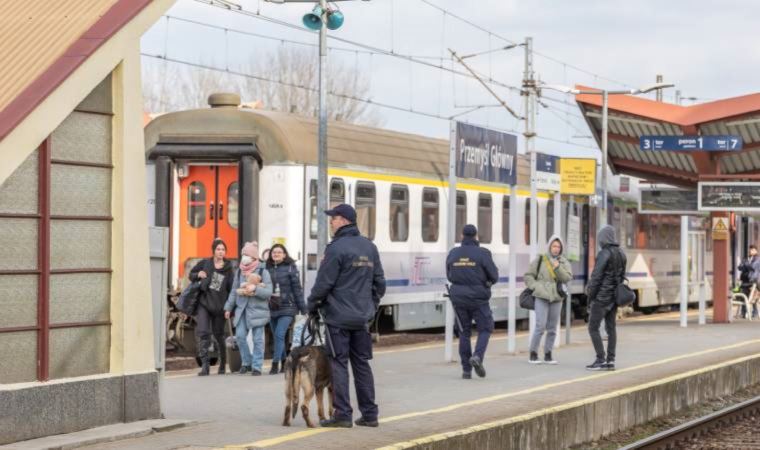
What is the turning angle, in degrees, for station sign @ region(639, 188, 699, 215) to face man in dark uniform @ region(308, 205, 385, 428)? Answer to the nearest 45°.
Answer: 0° — it already faces them

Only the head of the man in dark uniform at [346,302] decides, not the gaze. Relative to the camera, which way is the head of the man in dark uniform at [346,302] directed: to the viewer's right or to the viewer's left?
to the viewer's left

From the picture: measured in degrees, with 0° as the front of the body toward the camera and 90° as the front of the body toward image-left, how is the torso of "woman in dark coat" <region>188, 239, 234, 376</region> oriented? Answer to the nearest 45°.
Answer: approximately 0°

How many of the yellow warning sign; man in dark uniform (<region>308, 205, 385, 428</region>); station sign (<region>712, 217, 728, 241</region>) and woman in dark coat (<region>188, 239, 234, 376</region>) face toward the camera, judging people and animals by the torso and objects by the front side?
3

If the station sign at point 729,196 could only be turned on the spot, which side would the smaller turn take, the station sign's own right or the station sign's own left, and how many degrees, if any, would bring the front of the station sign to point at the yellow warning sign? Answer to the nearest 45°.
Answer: approximately 45° to the station sign's own right

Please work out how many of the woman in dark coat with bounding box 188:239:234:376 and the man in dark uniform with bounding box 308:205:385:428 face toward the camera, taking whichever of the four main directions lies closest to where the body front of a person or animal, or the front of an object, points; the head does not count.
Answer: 1

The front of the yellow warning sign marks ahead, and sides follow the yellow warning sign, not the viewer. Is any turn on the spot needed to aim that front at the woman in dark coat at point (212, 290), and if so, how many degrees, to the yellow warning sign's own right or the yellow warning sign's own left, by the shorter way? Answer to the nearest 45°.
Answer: approximately 45° to the yellow warning sign's own right

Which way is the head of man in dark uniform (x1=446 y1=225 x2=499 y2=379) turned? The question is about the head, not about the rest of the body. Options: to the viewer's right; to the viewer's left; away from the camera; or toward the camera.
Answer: away from the camera

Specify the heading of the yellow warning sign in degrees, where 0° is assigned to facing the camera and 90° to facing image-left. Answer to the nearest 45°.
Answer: approximately 0°
